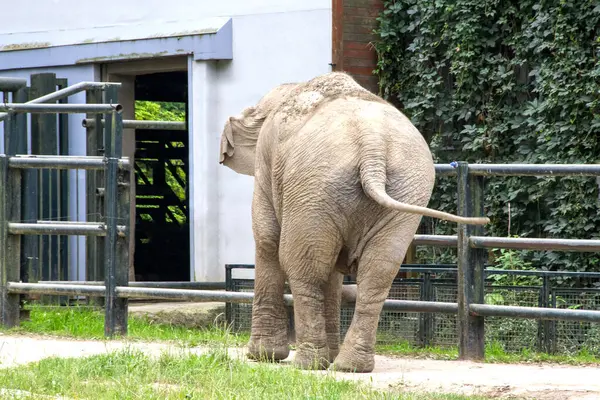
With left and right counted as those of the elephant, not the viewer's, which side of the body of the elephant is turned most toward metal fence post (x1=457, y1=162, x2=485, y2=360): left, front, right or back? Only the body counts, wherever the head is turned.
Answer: right

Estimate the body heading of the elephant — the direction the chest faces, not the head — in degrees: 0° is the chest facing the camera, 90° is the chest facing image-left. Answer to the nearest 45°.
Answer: approximately 135°

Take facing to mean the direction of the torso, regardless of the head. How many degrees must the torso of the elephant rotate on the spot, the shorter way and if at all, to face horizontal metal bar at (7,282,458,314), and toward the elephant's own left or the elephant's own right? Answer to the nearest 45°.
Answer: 0° — it already faces it

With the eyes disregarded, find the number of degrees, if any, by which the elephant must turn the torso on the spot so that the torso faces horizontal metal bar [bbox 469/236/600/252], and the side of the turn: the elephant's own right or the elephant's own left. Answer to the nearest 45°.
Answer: approximately 90° to the elephant's own right

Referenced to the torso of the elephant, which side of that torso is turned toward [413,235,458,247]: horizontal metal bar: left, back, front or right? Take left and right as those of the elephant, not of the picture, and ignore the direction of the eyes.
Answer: right
